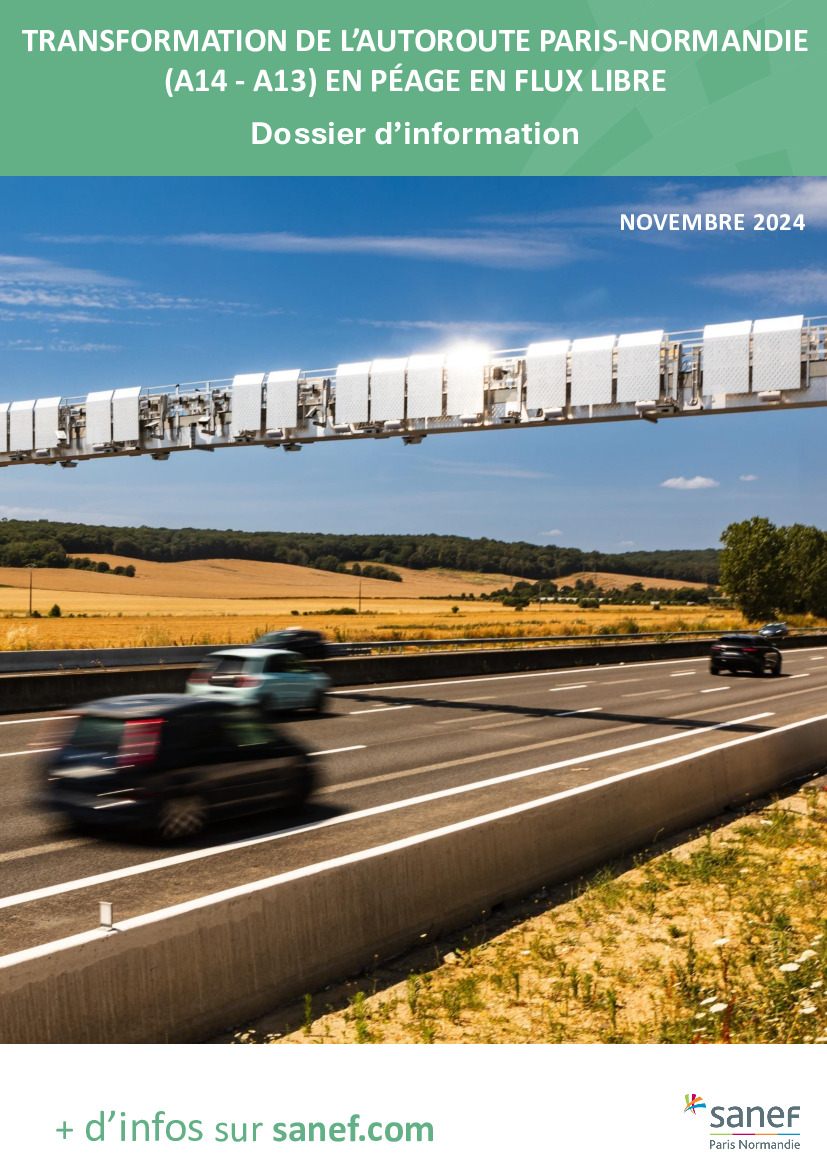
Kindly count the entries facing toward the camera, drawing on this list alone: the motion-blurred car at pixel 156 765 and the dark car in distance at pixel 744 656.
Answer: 0

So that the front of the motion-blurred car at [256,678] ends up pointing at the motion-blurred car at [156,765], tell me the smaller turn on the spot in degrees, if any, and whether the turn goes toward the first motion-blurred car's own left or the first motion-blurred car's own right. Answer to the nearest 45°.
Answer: approximately 135° to the first motion-blurred car's own right

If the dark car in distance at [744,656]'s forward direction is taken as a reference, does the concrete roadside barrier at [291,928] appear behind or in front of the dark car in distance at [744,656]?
behind

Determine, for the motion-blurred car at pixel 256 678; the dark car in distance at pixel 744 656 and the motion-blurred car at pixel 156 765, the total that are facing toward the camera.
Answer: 0

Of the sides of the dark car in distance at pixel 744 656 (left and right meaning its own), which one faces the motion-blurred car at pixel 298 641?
back

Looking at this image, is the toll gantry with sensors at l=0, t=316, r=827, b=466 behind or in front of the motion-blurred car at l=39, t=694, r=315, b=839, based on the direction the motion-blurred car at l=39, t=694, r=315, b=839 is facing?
in front

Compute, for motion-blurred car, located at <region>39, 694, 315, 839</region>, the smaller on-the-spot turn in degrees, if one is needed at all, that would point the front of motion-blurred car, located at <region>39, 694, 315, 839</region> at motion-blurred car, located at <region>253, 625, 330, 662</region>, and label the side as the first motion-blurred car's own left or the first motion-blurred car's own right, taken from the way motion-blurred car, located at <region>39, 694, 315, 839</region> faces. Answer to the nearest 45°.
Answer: approximately 45° to the first motion-blurred car's own left

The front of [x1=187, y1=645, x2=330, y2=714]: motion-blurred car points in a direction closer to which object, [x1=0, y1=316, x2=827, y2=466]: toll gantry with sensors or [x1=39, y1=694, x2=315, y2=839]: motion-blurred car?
the toll gantry with sensors

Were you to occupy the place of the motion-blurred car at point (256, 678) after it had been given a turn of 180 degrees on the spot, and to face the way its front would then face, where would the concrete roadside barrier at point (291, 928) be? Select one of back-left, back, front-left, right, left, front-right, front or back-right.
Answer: front-left

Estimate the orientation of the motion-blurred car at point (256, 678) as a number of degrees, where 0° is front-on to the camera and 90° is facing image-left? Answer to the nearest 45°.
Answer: approximately 225°

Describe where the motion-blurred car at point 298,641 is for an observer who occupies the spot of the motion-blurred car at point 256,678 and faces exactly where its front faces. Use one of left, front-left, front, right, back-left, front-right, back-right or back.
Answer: front-left

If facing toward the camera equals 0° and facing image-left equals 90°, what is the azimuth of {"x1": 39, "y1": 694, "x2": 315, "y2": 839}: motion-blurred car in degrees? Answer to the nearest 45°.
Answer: approximately 225°
